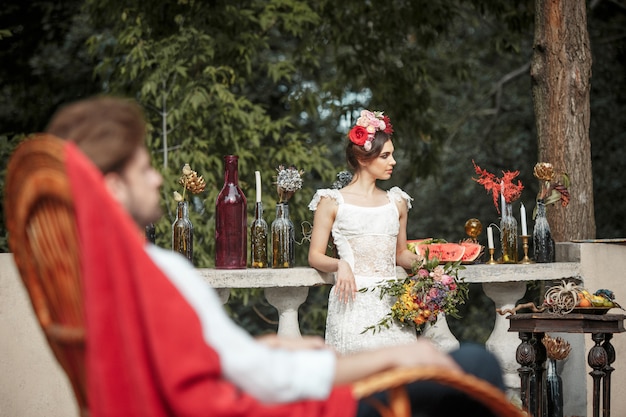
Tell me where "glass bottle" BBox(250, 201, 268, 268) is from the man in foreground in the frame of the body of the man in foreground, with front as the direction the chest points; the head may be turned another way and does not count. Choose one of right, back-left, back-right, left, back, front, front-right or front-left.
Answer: left

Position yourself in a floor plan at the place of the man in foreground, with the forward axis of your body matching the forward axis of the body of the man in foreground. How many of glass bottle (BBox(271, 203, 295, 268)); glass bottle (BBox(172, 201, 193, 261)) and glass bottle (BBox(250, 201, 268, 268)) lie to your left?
3

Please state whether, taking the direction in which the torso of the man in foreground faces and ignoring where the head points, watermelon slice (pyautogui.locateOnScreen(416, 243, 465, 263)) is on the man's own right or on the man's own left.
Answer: on the man's own left

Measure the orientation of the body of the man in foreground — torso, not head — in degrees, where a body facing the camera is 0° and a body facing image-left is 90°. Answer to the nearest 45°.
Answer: approximately 270°

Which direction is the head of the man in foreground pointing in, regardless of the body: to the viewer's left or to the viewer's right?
to the viewer's right

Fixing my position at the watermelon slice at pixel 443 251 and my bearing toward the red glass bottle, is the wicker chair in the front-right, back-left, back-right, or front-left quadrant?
front-left

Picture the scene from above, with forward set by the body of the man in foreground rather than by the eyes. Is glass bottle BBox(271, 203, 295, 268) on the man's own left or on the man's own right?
on the man's own left

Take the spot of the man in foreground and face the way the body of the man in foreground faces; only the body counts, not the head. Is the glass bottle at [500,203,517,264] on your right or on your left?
on your left

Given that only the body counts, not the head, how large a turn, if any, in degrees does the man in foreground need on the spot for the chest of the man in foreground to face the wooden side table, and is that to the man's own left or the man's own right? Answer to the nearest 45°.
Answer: approximately 45° to the man's own left
